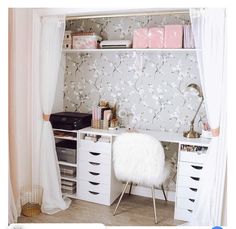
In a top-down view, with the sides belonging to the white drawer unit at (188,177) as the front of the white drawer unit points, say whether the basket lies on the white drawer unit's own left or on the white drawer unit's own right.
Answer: on the white drawer unit's own right

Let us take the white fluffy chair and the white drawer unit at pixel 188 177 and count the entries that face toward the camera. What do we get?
1

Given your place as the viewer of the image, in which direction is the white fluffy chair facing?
facing away from the viewer and to the right of the viewer

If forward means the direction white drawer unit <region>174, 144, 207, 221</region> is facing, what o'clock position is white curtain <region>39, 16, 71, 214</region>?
The white curtain is roughly at 3 o'clock from the white drawer unit.

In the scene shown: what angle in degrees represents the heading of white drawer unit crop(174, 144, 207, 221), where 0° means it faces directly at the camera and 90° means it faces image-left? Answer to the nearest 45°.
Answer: approximately 0°

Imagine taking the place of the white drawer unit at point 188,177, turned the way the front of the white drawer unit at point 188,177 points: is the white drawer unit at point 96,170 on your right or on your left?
on your right
